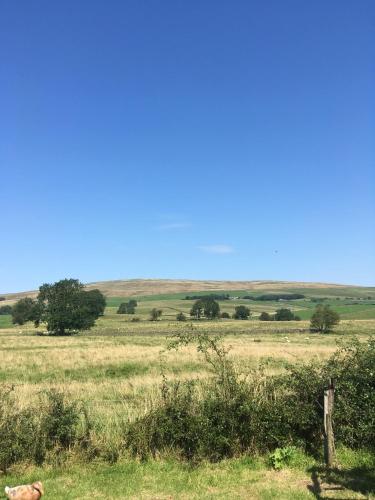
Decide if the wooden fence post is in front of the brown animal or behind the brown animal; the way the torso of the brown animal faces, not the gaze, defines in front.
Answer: in front

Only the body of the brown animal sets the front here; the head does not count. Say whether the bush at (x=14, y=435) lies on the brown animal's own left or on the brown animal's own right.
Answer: on the brown animal's own left

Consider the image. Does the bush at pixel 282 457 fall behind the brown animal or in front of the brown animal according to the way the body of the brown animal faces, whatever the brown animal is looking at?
in front
